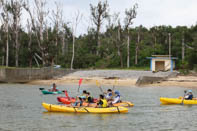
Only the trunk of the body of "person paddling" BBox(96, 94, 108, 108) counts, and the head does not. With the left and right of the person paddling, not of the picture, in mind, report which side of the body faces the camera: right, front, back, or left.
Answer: left

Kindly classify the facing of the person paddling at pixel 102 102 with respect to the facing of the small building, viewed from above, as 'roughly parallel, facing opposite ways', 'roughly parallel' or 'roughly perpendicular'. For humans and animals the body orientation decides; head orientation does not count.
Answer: roughly perpendicular

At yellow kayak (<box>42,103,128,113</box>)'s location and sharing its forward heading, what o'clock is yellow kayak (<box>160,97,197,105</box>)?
yellow kayak (<box>160,97,197,105</box>) is roughly at 5 o'clock from yellow kayak (<box>42,103,128,113</box>).

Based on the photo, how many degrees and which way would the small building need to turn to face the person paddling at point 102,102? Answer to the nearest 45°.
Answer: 0° — it already faces them

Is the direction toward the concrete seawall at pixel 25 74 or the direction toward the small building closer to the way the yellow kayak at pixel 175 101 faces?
the concrete seawall

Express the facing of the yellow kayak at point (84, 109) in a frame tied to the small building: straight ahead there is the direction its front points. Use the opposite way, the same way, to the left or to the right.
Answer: to the right

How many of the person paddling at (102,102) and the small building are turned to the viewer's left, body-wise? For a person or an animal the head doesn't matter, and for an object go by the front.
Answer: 1

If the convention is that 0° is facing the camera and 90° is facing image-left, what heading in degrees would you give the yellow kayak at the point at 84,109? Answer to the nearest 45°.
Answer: approximately 90°

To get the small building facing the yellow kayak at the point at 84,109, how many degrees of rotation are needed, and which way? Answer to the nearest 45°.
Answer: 0° — it already faces it

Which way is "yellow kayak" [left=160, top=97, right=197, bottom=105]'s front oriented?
to the viewer's left

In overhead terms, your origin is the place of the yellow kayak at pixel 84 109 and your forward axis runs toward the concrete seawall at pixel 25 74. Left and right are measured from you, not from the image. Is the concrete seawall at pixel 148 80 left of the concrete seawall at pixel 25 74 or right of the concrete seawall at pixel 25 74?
right
